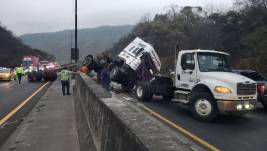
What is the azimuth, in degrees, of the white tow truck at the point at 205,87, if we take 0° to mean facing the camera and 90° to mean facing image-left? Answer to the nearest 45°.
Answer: approximately 315°

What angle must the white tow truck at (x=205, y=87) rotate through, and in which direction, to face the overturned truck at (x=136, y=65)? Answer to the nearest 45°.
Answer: approximately 180°
